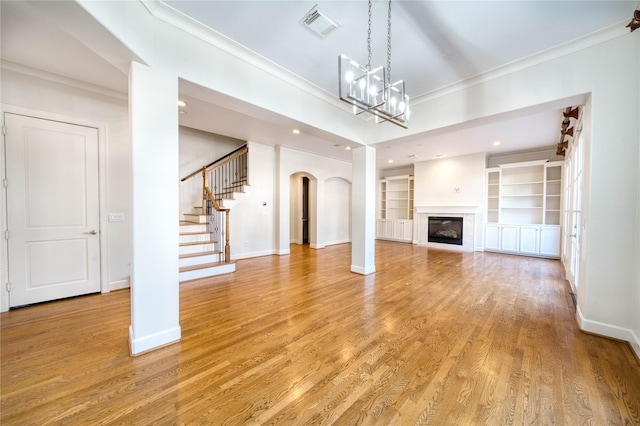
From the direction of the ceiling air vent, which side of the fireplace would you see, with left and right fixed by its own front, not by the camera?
front

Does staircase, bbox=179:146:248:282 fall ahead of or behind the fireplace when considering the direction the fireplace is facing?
ahead

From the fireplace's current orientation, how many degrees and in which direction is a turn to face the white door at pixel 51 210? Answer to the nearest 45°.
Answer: approximately 45° to its right

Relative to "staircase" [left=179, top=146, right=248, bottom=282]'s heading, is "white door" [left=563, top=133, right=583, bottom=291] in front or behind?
in front

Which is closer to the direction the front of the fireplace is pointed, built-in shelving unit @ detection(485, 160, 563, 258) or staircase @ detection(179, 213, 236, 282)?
the staircase

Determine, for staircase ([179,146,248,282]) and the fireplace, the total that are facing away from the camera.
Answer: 0

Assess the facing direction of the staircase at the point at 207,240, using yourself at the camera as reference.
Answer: facing the viewer and to the right of the viewer

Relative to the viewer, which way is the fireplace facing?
toward the camera

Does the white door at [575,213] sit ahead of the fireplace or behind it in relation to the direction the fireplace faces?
ahead
